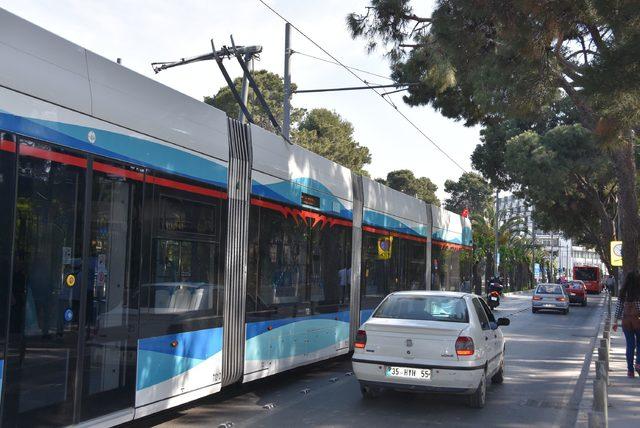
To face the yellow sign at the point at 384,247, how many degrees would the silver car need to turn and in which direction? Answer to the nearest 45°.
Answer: approximately 180°

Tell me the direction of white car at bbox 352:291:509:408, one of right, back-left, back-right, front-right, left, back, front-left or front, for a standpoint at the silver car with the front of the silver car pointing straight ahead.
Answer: back

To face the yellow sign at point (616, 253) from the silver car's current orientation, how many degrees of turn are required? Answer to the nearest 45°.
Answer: approximately 180°

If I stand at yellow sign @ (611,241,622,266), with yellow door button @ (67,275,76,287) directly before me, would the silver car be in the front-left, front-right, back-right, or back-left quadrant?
back-right

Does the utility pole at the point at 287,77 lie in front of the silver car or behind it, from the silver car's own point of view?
behind

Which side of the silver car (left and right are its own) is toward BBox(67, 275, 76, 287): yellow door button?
back
